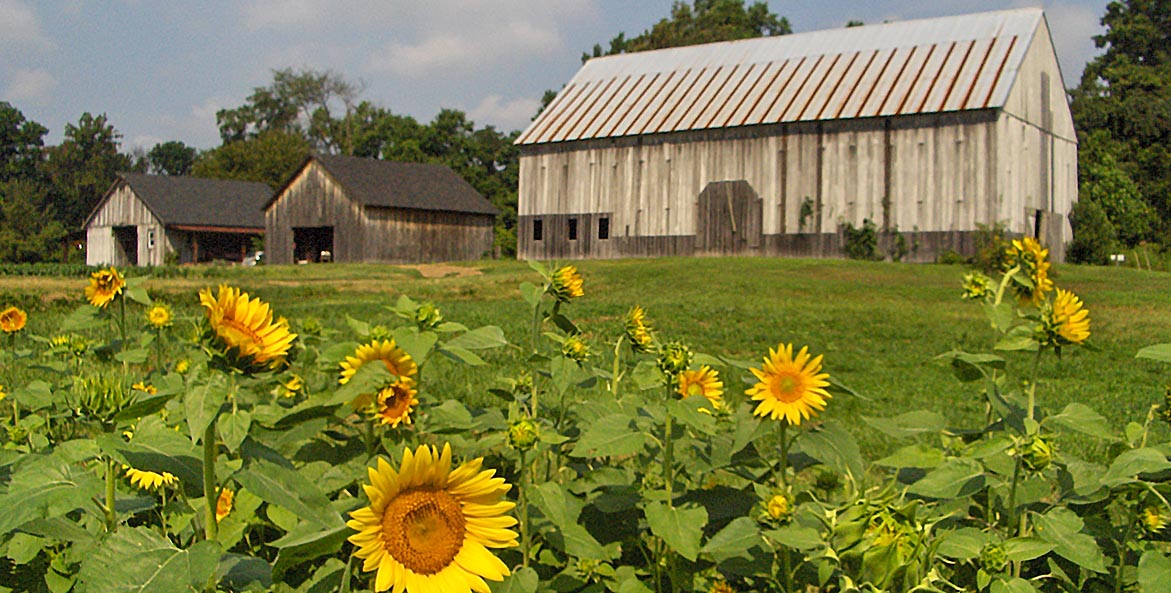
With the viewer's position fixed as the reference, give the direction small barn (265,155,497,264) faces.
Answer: facing the viewer and to the left of the viewer

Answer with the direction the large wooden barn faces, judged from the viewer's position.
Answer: facing the viewer

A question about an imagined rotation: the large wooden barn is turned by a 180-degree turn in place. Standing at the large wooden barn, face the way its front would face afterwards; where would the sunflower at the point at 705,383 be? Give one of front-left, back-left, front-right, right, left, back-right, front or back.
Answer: back

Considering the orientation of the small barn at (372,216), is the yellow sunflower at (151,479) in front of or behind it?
in front

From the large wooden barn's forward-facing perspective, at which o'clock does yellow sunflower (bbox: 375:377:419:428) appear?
The yellow sunflower is roughly at 12 o'clock from the large wooden barn.

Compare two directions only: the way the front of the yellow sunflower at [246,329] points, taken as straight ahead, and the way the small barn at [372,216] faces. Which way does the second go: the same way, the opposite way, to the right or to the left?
to the right

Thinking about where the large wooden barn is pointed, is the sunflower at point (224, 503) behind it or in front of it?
in front

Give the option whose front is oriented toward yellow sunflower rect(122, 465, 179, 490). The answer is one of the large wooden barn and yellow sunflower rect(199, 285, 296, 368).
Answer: the large wooden barn

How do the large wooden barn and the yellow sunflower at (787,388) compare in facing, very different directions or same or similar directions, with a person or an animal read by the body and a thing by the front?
same or similar directions

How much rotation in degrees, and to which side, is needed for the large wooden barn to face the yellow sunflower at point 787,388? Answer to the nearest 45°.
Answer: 0° — it already faces it

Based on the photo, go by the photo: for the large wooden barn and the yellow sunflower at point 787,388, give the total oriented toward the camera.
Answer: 2

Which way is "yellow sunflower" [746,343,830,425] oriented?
toward the camera
